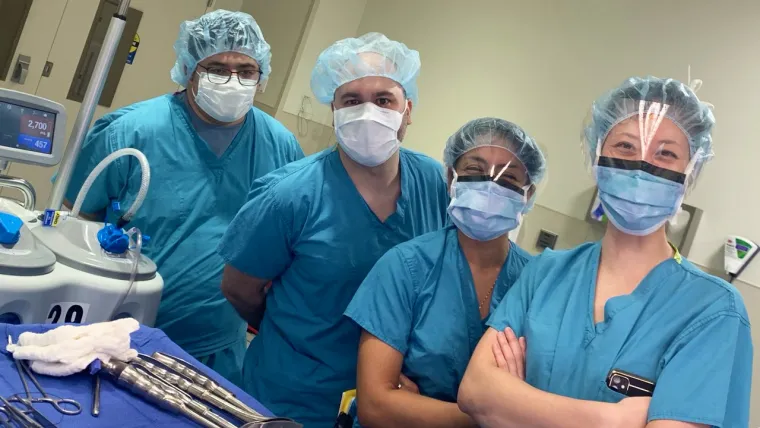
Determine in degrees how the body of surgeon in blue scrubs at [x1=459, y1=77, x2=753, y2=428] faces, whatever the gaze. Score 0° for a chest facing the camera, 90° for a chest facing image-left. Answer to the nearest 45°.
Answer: approximately 45°

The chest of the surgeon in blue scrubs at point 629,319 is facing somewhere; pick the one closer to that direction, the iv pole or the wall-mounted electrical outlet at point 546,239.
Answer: the iv pole

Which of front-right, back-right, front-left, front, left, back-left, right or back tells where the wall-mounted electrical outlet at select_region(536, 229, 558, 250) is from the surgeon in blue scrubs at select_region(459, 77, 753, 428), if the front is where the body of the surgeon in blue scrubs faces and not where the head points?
back-right

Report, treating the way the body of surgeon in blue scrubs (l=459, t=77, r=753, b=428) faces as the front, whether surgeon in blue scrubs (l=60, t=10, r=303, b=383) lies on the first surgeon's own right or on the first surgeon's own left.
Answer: on the first surgeon's own right

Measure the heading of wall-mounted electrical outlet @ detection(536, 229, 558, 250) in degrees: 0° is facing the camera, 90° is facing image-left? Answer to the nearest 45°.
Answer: approximately 0°
